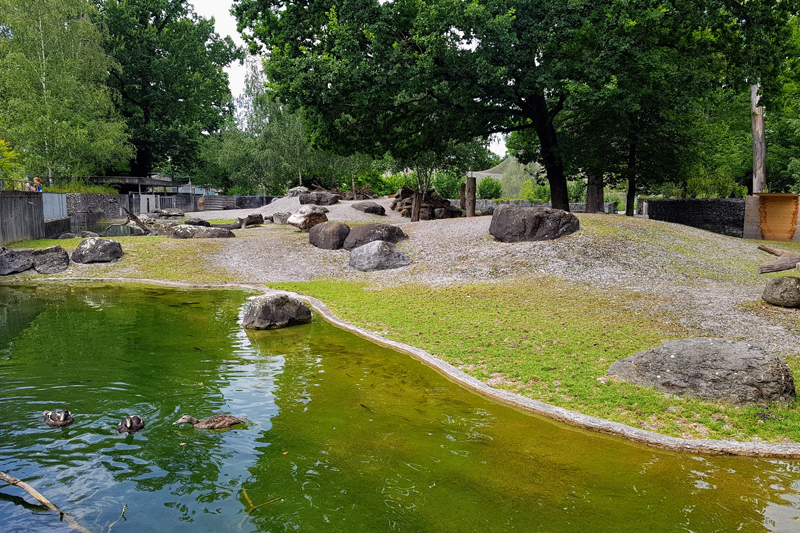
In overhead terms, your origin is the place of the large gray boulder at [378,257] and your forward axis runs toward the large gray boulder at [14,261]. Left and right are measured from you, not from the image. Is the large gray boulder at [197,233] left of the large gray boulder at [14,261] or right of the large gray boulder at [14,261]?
right

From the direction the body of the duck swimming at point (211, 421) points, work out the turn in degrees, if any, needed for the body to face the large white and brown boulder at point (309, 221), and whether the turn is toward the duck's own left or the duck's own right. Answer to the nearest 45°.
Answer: approximately 90° to the duck's own right

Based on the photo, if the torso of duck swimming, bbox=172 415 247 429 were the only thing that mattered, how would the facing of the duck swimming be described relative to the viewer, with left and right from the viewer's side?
facing to the left of the viewer

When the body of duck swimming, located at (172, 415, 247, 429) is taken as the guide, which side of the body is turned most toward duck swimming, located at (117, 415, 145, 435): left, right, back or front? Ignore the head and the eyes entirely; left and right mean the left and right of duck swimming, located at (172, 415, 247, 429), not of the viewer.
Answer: front

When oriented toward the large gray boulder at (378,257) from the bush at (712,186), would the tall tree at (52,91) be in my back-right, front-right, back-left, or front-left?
front-right

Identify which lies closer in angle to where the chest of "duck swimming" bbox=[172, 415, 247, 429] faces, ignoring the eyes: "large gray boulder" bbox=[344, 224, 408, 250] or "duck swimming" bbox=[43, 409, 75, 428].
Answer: the duck swimming

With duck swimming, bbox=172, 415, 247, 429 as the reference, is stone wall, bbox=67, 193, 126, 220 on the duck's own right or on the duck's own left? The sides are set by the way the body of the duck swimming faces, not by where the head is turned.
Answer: on the duck's own right

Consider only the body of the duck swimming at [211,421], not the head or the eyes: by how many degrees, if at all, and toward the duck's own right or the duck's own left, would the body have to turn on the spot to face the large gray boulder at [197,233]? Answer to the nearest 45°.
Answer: approximately 90° to the duck's own right

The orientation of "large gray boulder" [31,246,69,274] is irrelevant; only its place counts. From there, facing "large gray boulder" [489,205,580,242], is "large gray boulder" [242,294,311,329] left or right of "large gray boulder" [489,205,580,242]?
right

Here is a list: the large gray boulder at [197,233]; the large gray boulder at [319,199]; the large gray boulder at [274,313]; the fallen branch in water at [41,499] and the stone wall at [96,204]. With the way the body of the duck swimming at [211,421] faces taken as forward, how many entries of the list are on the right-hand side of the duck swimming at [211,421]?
4

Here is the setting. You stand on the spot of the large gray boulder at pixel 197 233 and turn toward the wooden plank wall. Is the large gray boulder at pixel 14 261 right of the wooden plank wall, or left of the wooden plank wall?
left

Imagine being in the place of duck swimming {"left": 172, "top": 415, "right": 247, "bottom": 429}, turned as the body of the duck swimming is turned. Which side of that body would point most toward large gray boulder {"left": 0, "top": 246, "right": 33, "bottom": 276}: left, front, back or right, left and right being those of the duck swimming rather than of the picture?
right
